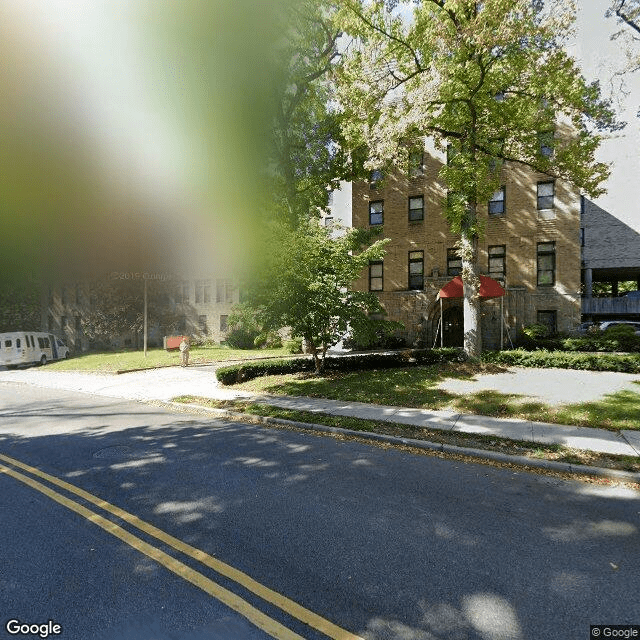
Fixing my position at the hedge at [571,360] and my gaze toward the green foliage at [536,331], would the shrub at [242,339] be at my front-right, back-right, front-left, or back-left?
front-left

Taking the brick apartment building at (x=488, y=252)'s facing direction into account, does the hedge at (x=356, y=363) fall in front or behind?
in front

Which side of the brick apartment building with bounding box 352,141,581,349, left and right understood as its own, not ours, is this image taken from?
front

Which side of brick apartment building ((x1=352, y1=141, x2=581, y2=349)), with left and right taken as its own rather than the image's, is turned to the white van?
right

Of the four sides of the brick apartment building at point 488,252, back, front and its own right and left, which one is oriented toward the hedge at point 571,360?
front

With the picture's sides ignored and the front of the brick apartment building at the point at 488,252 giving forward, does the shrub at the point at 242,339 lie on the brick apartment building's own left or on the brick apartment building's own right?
on the brick apartment building's own right

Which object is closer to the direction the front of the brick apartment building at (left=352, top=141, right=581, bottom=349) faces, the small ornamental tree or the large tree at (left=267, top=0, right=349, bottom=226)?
the small ornamental tree

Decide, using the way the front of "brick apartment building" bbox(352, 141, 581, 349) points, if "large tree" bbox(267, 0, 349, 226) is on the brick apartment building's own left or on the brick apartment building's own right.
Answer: on the brick apartment building's own right

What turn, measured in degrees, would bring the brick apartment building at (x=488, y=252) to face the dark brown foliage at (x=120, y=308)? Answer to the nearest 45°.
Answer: approximately 90° to its right

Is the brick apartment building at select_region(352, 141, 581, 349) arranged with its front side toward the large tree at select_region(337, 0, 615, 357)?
yes
